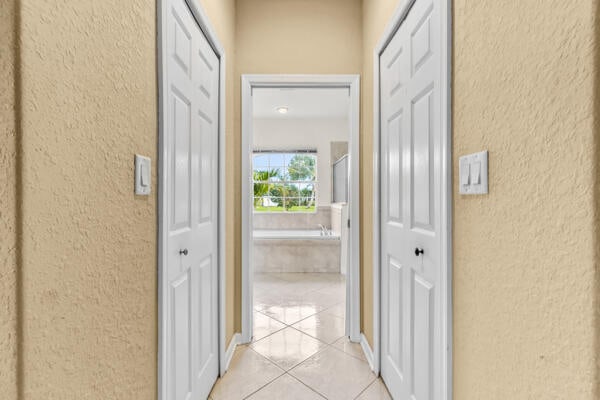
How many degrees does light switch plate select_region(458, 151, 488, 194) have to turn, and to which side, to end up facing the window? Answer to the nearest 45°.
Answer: approximately 90° to its right

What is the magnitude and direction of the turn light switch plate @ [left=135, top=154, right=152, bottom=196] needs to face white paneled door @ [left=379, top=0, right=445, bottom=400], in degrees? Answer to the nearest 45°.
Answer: approximately 45° to its left

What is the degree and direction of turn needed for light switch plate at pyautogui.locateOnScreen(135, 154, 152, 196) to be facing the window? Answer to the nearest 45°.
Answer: approximately 90° to its left

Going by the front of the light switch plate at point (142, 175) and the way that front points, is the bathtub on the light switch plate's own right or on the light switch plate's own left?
on the light switch plate's own left

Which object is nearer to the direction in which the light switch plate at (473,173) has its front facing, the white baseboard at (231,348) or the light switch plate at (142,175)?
the light switch plate

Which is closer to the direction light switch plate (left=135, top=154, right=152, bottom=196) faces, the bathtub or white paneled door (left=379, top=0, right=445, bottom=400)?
the white paneled door

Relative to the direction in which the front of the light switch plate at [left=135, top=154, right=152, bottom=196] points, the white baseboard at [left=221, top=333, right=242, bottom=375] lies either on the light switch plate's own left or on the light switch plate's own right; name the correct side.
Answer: on the light switch plate's own left

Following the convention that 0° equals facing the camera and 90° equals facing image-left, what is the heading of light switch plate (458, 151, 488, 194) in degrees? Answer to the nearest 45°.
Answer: approximately 45°

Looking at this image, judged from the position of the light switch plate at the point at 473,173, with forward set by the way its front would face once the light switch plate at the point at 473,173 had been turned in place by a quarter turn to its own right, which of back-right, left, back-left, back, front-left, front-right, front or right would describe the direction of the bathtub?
front

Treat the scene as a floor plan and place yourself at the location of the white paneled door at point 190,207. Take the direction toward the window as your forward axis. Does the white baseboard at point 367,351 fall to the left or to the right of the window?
right

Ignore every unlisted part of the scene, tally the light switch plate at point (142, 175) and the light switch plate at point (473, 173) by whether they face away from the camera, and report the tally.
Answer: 0

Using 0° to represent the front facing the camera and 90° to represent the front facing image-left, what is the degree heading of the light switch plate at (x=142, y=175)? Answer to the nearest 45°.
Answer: approximately 315°
